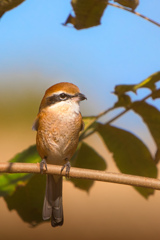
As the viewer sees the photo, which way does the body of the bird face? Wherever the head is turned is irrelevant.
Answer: toward the camera
